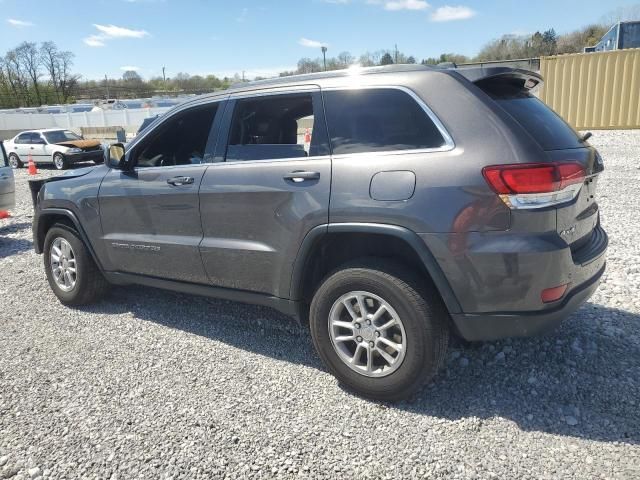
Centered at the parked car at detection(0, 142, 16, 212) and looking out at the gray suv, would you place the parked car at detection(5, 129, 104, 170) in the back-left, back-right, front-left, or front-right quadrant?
back-left

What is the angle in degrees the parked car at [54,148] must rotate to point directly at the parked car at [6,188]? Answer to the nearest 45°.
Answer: approximately 45° to its right

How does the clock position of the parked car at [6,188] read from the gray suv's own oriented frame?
The parked car is roughly at 12 o'clock from the gray suv.

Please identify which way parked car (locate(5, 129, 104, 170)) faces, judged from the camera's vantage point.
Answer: facing the viewer and to the right of the viewer

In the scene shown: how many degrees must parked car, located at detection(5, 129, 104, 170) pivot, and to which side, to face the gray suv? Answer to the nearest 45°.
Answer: approximately 45° to its right

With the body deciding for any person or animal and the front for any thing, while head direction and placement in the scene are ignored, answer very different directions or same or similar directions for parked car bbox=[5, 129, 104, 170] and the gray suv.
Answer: very different directions

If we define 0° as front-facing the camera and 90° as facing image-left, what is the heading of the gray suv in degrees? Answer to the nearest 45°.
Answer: approximately 135°

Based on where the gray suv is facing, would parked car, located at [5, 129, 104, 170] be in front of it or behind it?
in front
